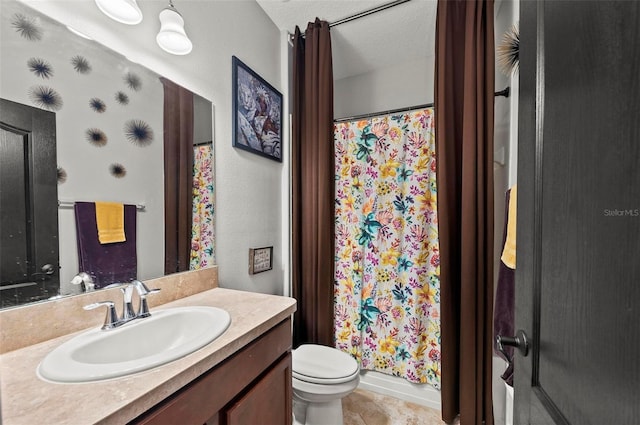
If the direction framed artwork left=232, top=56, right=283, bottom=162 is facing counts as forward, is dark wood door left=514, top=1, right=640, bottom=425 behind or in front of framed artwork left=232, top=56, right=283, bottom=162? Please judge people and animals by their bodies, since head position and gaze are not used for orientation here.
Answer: in front

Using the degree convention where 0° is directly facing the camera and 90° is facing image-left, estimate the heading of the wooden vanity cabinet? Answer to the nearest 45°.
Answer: approximately 315°

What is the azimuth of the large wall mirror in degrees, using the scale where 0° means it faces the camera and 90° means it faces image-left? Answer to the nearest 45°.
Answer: approximately 315°

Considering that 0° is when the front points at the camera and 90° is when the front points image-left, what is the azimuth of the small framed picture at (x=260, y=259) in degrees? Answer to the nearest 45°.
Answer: approximately 315°

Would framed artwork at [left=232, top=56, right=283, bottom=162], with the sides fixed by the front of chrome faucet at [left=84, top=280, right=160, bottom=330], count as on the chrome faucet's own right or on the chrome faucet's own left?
on the chrome faucet's own left
